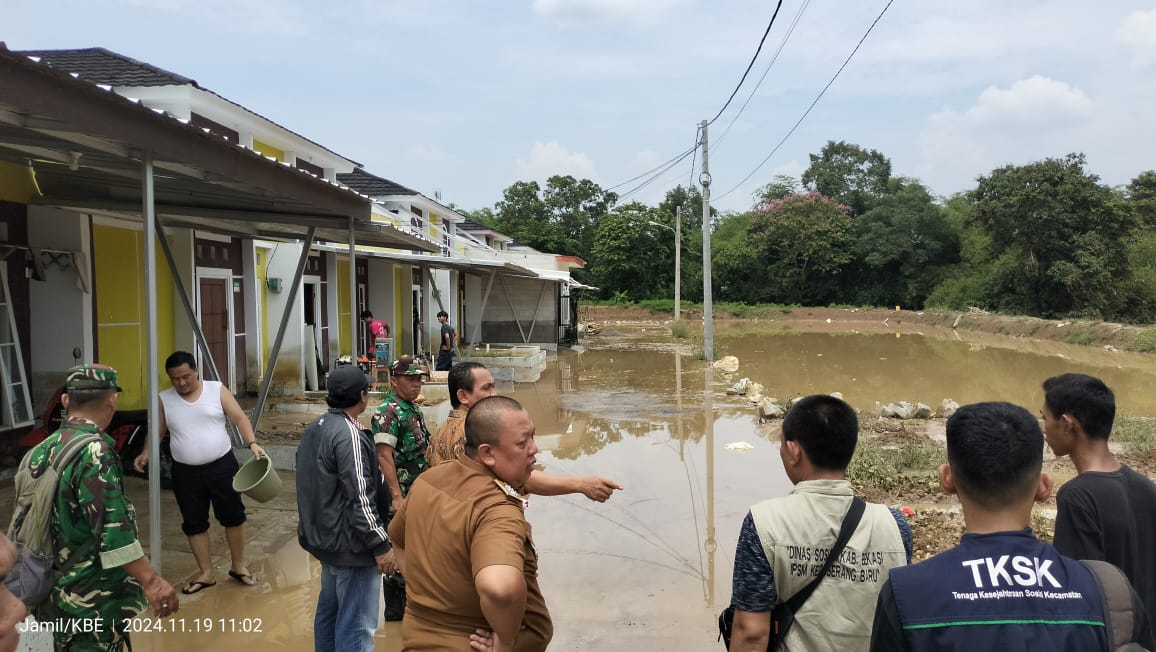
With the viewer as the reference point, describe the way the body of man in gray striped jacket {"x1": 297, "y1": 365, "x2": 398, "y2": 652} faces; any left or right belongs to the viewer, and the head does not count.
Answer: facing away from the viewer and to the right of the viewer

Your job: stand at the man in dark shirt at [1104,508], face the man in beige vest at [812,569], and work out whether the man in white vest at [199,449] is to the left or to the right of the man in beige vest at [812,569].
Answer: right

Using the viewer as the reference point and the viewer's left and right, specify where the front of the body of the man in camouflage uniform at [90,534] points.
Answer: facing away from the viewer and to the right of the viewer

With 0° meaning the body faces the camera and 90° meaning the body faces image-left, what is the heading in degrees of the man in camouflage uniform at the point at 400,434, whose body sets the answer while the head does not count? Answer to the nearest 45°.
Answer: approximately 315°

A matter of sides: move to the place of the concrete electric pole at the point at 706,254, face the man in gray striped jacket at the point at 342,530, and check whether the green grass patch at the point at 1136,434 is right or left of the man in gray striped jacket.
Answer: left

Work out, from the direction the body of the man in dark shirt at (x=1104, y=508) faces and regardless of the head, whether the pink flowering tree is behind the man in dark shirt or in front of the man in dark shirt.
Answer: in front

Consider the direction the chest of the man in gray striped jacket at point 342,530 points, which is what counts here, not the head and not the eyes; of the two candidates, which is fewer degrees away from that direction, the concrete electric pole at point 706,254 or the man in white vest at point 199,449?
the concrete electric pole

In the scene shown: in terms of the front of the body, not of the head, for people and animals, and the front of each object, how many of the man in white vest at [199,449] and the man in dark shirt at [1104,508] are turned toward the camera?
1

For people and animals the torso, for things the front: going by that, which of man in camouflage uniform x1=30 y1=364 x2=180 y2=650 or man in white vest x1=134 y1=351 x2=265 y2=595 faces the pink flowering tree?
the man in camouflage uniform

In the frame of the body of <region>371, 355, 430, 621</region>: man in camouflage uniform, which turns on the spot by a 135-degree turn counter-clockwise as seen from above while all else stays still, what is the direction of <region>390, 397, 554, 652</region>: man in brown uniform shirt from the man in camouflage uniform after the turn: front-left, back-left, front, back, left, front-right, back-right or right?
back

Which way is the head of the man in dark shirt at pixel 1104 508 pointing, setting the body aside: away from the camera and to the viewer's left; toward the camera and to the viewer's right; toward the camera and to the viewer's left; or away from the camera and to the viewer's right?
away from the camera and to the viewer's left

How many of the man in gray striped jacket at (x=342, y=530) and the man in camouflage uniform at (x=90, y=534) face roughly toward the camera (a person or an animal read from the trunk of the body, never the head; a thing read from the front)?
0
